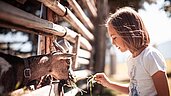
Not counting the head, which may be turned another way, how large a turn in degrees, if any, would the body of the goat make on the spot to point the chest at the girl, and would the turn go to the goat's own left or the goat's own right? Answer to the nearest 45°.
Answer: approximately 45° to the goat's own right

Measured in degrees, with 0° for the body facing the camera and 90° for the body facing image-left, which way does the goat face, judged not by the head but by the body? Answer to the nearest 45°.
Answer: approximately 270°

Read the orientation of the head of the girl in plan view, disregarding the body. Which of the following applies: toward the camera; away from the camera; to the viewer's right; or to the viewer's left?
to the viewer's left
